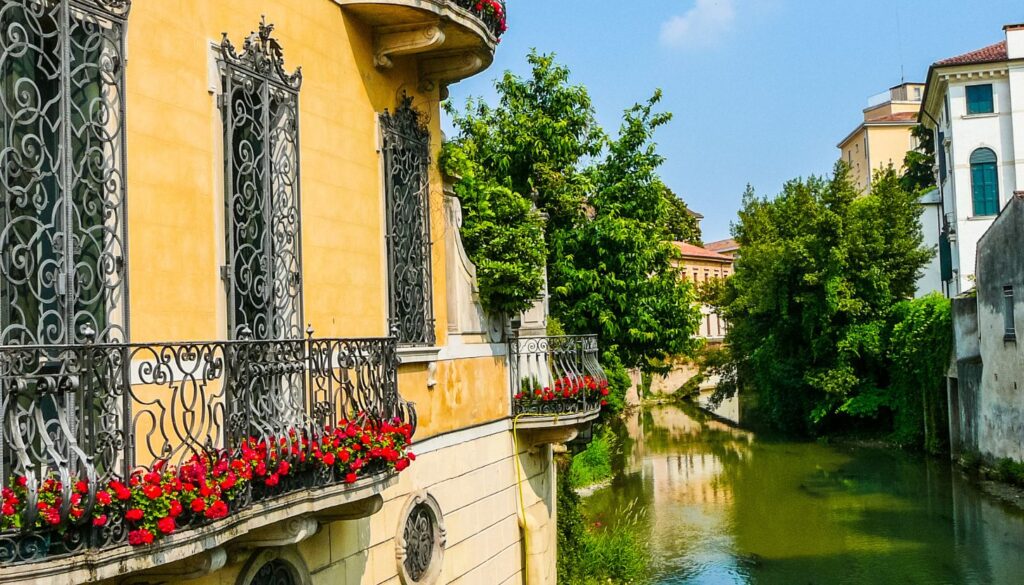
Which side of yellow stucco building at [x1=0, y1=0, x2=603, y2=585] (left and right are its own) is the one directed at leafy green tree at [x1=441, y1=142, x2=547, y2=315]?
left

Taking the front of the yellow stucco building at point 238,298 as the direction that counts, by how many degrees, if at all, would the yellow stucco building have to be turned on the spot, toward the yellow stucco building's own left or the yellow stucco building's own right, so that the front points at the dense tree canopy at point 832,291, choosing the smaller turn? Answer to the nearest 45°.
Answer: approximately 90° to the yellow stucco building's own left

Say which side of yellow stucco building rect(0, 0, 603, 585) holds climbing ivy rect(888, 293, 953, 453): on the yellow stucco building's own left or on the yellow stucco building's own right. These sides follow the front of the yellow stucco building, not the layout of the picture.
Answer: on the yellow stucco building's own left

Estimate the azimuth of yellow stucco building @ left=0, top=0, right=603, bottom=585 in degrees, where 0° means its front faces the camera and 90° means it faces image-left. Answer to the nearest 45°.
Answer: approximately 315°

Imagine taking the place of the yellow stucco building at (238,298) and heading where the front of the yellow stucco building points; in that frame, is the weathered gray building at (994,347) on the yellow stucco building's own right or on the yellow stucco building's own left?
on the yellow stucco building's own left

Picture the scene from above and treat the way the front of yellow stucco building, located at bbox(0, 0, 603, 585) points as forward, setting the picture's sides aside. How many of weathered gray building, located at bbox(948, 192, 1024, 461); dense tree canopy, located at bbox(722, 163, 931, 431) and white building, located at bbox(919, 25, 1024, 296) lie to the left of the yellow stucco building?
3

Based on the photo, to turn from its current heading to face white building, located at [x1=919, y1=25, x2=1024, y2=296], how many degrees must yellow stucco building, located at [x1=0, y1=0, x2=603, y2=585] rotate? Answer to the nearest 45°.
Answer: approximately 90° to its left

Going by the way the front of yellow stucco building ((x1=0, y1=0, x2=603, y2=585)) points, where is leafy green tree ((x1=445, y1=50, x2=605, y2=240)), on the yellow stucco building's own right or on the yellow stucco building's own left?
on the yellow stucco building's own left
